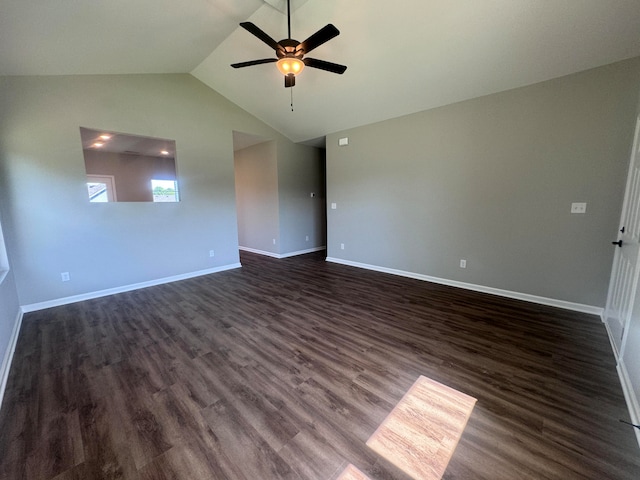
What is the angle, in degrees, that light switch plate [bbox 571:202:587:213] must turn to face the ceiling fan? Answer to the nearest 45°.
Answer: approximately 45° to its right

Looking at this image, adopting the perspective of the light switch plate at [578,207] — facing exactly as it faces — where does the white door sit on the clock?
The white door is roughly at 11 o'clock from the light switch plate.

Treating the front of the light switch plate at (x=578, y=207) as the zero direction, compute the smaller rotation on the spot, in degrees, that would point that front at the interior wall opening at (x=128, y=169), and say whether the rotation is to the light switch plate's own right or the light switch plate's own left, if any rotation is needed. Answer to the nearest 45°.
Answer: approximately 90° to the light switch plate's own right

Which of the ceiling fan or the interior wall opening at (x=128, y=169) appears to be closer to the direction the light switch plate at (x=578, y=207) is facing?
the ceiling fan

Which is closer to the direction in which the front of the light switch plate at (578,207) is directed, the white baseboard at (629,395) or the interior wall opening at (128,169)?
the white baseboard

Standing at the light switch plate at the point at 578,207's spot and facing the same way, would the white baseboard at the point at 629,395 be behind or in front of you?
in front

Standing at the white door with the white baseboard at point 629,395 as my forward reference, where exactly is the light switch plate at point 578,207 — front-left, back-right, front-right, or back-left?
back-right

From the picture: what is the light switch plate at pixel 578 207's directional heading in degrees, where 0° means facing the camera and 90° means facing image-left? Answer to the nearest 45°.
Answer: approximately 0°

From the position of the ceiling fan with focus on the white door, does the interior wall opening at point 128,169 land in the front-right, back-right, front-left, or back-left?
back-left
